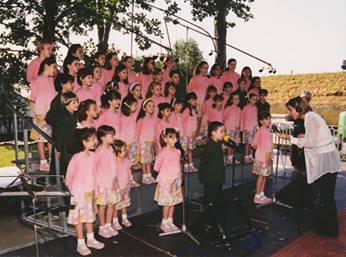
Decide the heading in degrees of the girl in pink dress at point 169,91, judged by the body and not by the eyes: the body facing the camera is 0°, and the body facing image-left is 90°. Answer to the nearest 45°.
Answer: approximately 315°

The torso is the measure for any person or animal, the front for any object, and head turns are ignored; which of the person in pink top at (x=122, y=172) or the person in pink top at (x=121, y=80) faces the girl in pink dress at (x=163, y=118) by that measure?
the person in pink top at (x=121, y=80)

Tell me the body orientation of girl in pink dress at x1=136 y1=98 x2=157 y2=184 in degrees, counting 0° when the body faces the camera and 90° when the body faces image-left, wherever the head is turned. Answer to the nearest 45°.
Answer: approximately 315°

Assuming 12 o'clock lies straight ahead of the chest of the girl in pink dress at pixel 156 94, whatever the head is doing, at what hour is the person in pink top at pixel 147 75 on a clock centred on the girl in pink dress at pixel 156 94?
the person in pink top at pixel 147 75 is roughly at 7 o'clock from the girl in pink dress at pixel 156 94.

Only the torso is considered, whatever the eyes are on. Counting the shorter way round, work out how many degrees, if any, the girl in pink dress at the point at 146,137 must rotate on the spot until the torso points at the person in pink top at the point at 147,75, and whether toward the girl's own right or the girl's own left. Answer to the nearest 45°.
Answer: approximately 135° to the girl's own left

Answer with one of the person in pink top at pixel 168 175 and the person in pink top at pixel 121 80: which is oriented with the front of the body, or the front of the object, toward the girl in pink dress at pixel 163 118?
the person in pink top at pixel 121 80

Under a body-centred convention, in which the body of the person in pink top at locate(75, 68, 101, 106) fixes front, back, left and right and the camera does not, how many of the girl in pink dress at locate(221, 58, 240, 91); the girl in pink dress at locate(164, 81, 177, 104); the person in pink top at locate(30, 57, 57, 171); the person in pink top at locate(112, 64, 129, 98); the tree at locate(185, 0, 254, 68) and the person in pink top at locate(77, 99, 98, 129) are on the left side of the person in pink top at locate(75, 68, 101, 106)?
4

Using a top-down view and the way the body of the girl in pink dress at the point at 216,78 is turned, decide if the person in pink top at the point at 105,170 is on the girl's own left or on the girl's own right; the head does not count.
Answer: on the girl's own right

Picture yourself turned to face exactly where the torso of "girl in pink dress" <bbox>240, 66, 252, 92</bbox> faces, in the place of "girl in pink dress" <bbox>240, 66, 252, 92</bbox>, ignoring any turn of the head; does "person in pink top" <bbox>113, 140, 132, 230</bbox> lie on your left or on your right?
on your right

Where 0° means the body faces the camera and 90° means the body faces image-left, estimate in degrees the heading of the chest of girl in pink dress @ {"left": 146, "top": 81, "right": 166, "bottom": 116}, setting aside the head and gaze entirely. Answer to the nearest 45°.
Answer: approximately 315°
